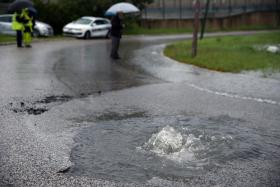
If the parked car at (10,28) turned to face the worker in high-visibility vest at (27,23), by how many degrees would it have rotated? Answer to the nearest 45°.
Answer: approximately 90° to its right

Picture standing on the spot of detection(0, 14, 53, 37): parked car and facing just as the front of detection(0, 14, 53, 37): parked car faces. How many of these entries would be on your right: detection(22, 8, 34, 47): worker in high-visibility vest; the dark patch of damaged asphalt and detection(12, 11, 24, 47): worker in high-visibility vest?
3

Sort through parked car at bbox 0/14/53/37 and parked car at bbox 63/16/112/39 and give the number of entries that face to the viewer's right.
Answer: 1

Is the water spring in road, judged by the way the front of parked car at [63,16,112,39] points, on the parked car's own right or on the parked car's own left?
on the parked car's own left

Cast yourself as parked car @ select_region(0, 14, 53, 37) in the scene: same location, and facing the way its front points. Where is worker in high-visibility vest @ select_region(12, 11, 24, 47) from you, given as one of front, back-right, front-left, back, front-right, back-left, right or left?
right

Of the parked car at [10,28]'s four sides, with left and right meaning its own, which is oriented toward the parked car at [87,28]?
front

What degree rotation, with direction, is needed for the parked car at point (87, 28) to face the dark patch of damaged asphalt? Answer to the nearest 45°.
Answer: approximately 45° to its left

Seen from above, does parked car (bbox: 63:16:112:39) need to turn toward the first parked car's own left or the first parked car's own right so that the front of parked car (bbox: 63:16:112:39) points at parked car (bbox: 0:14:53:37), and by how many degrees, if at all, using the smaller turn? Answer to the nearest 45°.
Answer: approximately 45° to the first parked car's own right

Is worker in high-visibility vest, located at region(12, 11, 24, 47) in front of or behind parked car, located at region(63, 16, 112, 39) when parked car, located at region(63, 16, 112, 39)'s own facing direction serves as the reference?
in front

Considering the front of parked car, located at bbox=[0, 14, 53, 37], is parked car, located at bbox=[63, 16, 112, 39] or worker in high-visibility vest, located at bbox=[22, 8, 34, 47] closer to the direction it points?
the parked car
